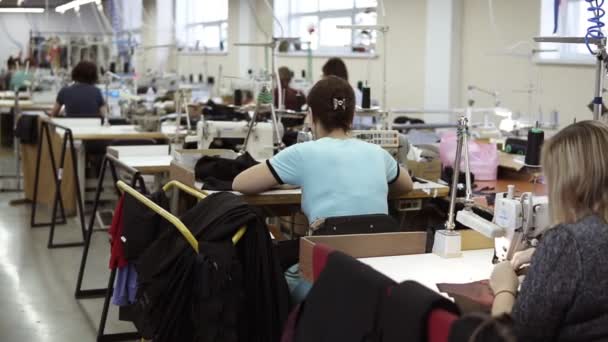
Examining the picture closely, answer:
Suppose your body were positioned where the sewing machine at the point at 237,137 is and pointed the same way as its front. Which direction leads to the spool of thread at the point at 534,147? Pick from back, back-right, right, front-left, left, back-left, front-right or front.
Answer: front-left

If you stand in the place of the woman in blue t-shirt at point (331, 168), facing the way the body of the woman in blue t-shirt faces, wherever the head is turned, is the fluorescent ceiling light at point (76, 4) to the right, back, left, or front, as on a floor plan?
front

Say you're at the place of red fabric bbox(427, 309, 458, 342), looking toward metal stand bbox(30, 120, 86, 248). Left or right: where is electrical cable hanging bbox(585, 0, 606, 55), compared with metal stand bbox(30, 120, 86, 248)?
right

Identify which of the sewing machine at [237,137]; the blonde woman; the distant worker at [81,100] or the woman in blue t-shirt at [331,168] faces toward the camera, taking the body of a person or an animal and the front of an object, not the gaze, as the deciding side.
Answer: the sewing machine

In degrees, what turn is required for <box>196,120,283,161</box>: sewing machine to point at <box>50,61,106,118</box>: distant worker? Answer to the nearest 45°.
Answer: approximately 135° to its right

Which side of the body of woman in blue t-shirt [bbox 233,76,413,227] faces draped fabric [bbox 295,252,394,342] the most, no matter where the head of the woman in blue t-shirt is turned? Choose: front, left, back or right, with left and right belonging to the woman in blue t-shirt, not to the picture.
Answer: back

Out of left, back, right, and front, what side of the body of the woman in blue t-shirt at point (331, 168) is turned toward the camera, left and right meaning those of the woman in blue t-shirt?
back

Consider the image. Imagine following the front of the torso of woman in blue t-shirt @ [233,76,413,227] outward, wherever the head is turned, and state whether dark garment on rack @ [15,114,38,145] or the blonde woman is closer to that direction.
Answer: the dark garment on rack

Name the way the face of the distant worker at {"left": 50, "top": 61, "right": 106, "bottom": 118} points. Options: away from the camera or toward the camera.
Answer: away from the camera

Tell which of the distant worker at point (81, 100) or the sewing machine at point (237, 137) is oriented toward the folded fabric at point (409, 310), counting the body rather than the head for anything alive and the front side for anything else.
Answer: the sewing machine

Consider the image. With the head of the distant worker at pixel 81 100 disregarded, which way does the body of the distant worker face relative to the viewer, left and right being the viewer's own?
facing away from the viewer

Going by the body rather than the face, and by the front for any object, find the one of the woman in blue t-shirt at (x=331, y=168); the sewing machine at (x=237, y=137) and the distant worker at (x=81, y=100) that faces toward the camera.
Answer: the sewing machine

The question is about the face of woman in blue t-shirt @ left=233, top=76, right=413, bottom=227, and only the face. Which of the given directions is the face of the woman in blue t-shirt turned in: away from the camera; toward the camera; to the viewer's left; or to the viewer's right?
away from the camera

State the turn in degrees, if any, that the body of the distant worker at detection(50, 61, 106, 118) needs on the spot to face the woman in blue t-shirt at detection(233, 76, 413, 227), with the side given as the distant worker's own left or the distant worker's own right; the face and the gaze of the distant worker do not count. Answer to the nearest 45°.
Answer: approximately 180°
